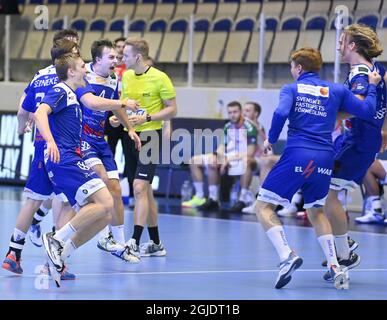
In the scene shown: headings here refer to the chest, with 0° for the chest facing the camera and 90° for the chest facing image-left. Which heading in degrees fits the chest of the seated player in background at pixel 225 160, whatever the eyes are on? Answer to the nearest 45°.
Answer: approximately 45°

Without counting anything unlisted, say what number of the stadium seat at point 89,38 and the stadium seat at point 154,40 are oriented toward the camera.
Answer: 2

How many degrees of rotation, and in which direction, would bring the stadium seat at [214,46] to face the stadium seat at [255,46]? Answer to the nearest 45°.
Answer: approximately 90° to its left

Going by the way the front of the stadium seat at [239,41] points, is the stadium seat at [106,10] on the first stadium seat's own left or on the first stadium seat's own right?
on the first stadium seat's own right

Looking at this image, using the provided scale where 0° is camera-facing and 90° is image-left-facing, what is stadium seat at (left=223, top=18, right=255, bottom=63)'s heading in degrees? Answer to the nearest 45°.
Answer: approximately 45°

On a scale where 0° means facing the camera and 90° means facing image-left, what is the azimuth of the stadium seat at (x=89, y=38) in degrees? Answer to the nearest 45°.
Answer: approximately 0°

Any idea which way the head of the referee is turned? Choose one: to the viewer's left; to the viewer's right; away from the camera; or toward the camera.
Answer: to the viewer's left
